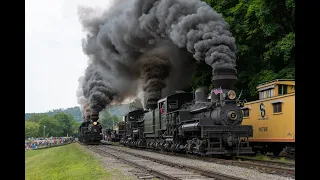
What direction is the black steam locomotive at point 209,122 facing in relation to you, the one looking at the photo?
facing the viewer and to the right of the viewer

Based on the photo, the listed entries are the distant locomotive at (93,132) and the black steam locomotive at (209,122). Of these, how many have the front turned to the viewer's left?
0

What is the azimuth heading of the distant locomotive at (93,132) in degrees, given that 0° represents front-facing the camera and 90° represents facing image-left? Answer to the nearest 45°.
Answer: approximately 315°

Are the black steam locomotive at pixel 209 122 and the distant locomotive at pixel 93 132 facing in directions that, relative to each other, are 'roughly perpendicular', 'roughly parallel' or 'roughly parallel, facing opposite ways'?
roughly parallel

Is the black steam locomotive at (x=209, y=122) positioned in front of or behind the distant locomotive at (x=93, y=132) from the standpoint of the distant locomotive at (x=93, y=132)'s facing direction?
in front
